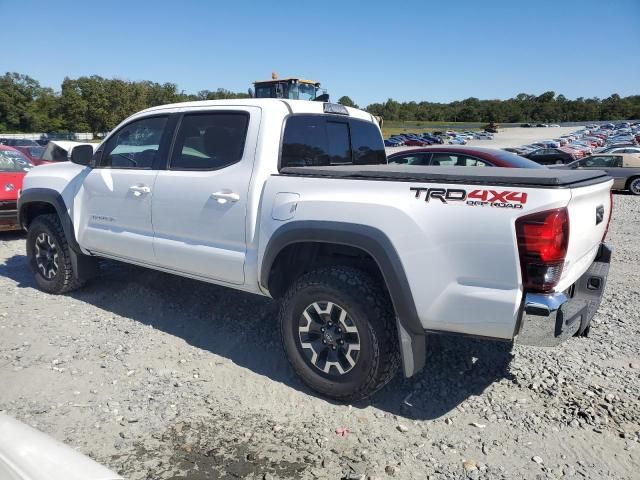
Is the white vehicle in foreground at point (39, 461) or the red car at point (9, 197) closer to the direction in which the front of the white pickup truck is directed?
the red car

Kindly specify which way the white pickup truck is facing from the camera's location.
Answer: facing away from the viewer and to the left of the viewer

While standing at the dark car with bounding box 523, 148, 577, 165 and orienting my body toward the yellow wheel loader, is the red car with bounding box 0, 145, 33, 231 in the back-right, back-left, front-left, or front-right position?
front-left

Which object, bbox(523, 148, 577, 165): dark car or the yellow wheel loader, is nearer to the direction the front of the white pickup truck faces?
the yellow wheel loader

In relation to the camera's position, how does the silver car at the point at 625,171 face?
facing to the left of the viewer

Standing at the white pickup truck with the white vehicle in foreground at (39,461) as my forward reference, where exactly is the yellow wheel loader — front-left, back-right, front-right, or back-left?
back-right
